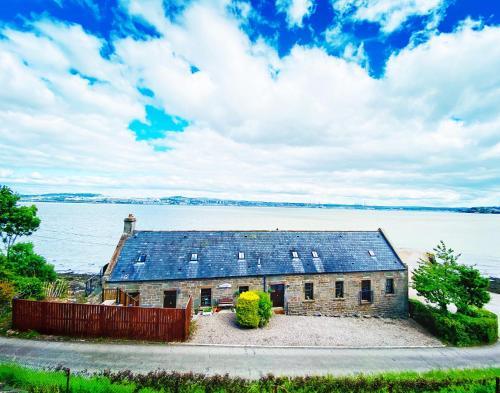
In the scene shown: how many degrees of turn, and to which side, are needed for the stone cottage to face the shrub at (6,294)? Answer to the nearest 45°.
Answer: approximately 90° to its right

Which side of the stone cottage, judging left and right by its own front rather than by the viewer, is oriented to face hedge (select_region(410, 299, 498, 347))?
left

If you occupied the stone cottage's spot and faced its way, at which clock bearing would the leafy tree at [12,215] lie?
The leafy tree is roughly at 3 o'clock from the stone cottage.

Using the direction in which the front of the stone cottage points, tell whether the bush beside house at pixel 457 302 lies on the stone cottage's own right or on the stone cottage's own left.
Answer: on the stone cottage's own left

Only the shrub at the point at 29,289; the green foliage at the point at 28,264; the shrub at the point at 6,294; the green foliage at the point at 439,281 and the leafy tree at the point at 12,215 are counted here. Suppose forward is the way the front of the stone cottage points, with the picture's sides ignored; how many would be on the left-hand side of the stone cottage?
1

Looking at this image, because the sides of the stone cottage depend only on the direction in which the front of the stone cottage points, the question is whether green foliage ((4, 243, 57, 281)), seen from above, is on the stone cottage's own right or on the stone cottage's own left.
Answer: on the stone cottage's own right

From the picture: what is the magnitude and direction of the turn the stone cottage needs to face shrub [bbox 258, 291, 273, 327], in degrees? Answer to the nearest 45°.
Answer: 0° — it already faces it

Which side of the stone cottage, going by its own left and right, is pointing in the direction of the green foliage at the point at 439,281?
left

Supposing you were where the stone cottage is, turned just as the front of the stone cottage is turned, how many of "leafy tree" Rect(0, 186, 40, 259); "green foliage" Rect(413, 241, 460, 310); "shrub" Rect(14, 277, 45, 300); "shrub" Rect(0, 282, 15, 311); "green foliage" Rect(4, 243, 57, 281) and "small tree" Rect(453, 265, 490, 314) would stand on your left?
2

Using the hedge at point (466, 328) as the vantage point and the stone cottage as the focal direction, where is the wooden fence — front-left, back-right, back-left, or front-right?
front-left

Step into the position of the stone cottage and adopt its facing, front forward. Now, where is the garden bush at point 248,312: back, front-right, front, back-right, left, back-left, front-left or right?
front

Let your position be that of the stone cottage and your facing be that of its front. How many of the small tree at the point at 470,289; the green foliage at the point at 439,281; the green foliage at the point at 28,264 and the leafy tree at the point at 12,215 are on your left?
2

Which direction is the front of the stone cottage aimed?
toward the camera

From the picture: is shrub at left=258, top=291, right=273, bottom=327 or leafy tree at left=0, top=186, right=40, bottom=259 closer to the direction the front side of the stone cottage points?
the shrub
